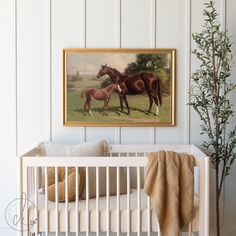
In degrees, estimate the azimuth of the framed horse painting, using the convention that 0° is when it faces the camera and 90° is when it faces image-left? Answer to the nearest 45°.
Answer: approximately 0°

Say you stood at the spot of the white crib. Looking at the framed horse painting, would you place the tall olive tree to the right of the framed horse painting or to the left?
right

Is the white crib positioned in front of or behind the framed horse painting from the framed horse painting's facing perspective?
in front

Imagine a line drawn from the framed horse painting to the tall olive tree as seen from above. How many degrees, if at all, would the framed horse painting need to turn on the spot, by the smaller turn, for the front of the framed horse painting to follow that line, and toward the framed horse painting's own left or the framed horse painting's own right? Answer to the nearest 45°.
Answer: approximately 90° to the framed horse painting's own left

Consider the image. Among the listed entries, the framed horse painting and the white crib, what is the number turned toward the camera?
2

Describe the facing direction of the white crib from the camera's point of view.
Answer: facing the viewer

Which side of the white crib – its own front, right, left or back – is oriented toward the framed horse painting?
back

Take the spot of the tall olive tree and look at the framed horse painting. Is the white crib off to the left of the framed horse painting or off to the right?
left

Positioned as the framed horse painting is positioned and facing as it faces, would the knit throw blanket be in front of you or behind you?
in front
